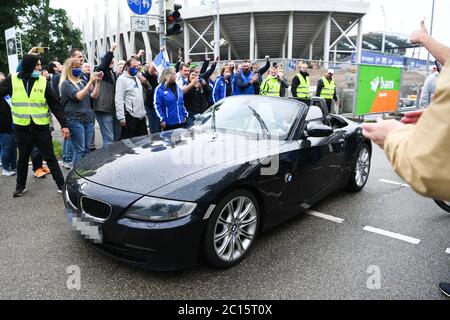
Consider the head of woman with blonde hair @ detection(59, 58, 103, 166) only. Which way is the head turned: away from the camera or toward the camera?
toward the camera

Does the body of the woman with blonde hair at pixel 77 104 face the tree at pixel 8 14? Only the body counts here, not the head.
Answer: no

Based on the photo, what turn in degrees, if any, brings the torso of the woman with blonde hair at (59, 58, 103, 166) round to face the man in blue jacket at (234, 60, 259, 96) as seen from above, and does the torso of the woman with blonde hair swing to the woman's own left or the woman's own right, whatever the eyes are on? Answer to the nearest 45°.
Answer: approximately 90° to the woman's own left

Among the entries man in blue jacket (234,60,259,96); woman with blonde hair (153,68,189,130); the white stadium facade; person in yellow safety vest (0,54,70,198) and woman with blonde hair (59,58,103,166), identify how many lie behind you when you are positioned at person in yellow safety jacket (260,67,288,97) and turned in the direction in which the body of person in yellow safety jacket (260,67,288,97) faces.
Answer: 1

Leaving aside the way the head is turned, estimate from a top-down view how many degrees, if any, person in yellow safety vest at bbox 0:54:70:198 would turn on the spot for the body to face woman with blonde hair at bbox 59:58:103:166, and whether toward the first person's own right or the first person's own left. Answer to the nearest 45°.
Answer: approximately 135° to the first person's own left

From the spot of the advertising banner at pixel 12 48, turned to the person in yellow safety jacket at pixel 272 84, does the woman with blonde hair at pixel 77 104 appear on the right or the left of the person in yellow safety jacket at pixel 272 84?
right

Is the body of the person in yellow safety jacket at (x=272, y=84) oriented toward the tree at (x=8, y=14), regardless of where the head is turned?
no

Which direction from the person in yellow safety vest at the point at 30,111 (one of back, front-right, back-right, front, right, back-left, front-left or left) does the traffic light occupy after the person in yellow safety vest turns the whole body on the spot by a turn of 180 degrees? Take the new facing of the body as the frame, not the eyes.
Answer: front-right

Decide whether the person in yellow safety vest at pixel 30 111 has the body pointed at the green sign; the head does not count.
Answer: no

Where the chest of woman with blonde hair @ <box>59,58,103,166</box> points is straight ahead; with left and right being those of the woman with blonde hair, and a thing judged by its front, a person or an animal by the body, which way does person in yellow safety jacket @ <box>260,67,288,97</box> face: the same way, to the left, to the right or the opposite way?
to the right

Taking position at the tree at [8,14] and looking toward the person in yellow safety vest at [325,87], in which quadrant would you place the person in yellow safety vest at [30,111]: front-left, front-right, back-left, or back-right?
front-right

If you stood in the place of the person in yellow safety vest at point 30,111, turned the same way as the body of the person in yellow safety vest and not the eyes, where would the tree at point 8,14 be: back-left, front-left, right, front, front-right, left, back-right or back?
back

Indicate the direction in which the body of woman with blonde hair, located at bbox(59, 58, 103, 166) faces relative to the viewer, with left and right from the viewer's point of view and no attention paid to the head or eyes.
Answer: facing the viewer and to the right of the viewer

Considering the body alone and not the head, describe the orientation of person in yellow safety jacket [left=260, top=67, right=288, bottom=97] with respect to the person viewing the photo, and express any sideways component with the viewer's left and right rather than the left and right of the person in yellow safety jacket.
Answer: facing the viewer

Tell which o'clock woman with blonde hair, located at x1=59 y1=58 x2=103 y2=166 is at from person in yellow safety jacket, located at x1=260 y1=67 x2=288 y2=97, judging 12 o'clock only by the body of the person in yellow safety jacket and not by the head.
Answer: The woman with blonde hair is roughly at 1 o'clock from the person in yellow safety jacket.
